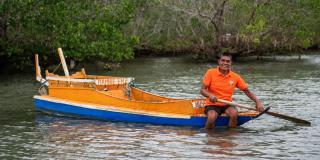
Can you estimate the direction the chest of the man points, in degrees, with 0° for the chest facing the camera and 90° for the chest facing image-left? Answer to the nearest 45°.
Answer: approximately 0°

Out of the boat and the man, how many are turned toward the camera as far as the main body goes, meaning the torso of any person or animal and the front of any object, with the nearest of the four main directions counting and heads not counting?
1

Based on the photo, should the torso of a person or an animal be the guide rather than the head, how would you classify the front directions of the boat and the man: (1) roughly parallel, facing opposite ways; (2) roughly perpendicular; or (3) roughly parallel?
roughly perpendicular
